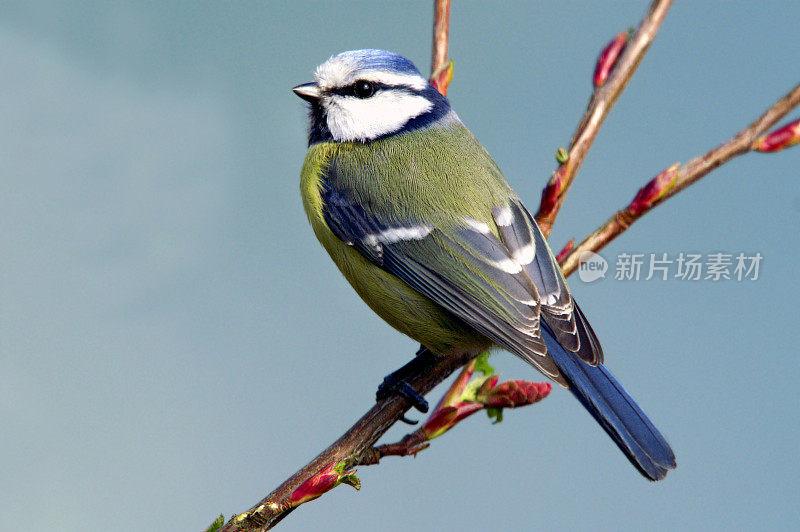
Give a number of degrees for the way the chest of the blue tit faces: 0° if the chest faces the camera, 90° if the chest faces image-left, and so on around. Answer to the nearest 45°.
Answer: approximately 135°

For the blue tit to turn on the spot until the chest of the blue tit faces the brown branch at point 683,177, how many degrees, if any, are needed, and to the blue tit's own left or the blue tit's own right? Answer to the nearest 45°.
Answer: approximately 180°
